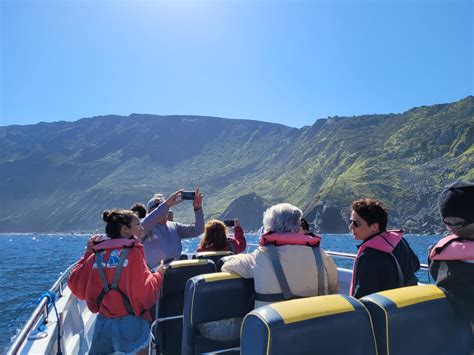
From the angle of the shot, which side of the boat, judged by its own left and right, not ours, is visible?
back

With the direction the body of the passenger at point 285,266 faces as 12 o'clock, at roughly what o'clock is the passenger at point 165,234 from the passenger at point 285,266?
the passenger at point 165,234 is roughly at 11 o'clock from the passenger at point 285,266.

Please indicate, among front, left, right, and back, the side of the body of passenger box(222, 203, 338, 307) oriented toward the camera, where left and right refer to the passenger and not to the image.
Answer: back

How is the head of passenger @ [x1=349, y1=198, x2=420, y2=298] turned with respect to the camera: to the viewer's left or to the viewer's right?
to the viewer's left

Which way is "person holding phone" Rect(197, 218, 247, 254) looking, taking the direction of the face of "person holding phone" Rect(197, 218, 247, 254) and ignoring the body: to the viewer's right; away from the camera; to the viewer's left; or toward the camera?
away from the camera

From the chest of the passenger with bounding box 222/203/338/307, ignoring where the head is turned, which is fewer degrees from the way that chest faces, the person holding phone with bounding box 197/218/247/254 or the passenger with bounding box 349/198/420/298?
the person holding phone

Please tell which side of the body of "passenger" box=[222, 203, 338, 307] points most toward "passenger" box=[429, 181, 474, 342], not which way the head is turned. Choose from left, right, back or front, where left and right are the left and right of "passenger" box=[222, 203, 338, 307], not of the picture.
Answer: right

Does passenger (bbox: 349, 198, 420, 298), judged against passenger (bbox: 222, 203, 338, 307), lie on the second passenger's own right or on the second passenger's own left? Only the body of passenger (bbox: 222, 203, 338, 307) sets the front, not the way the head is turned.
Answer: on the second passenger's own right

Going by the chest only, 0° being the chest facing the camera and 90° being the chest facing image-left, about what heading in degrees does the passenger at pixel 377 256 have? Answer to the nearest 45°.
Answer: approximately 135°
